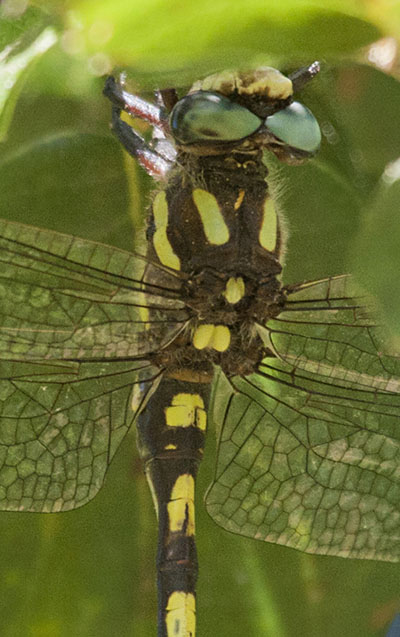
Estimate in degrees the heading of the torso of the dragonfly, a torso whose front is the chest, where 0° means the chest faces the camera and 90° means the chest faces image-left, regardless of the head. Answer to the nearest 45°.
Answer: approximately 180°
